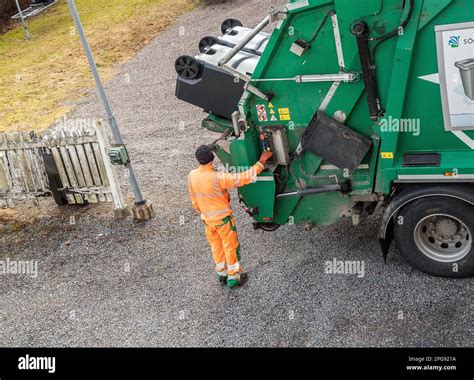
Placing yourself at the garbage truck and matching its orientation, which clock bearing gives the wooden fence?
The wooden fence is roughly at 7 o'clock from the garbage truck.

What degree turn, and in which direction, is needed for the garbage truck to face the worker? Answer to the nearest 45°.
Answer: approximately 180°

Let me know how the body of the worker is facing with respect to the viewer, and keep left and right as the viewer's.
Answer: facing away from the viewer and to the right of the viewer

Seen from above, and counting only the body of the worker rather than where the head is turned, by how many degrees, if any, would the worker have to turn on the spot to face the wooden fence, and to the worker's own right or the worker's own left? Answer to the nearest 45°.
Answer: approximately 90° to the worker's own left

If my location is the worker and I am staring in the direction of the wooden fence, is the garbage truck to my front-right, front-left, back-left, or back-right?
back-right

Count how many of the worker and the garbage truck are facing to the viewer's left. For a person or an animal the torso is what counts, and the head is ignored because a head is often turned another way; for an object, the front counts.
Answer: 0

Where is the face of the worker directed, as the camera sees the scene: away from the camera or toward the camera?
away from the camera

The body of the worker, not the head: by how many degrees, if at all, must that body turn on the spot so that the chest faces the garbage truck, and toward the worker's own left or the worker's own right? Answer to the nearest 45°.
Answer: approximately 45° to the worker's own right

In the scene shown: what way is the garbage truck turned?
to the viewer's right
